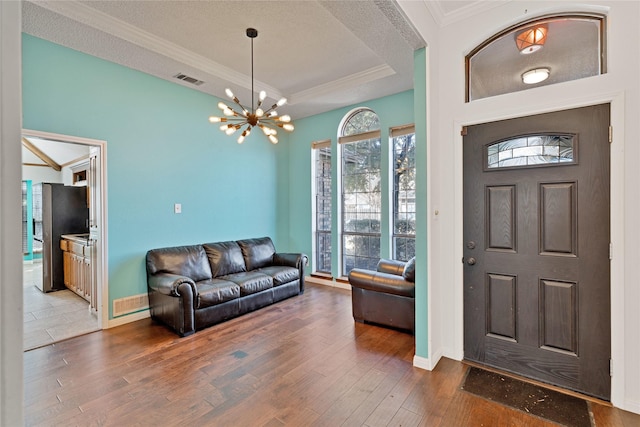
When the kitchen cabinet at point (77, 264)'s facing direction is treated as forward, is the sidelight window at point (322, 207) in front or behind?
behind

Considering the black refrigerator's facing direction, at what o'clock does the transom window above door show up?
The transom window above door is roughly at 8 o'clock from the black refrigerator.

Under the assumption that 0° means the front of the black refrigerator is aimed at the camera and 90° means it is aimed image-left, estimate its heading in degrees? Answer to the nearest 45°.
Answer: approximately 90°

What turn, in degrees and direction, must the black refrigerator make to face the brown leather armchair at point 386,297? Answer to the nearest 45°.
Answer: approximately 135° to its left

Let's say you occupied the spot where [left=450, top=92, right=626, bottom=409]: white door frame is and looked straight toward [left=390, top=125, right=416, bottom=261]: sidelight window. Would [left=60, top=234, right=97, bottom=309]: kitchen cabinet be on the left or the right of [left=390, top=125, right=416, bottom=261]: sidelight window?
left

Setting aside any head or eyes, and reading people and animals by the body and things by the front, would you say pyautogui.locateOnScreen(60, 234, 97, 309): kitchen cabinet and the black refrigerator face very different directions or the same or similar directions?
same or similar directions

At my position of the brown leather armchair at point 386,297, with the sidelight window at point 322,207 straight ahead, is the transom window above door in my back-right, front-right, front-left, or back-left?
back-right

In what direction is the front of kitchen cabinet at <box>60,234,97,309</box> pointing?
to the viewer's left

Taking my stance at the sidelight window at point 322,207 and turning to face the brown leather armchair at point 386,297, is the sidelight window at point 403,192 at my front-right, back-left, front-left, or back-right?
front-left
